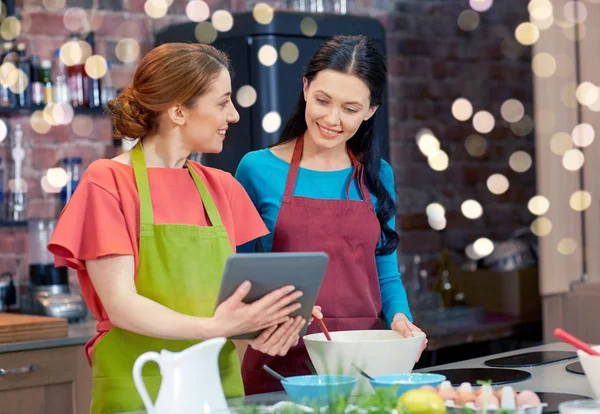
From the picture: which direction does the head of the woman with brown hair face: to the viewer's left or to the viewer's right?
to the viewer's right

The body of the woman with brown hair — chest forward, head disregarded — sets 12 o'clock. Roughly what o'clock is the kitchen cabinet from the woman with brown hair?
The kitchen cabinet is roughly at 7 o'clock from the woman with brown hair.

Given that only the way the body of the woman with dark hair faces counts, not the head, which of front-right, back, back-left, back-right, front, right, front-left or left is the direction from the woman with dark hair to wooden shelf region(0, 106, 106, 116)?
back-right

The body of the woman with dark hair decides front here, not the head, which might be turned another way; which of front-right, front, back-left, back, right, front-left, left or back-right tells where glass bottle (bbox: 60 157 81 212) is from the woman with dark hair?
back-right

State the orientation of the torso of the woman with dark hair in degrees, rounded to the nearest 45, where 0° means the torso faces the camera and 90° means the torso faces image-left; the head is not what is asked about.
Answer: approximately 0°

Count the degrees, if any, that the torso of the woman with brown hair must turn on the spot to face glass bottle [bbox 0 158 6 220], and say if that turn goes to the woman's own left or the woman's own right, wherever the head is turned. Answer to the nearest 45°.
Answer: approximately 135° to the woman's own left

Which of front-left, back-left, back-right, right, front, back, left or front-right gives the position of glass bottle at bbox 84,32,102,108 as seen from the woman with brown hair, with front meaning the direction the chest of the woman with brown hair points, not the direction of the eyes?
back-left

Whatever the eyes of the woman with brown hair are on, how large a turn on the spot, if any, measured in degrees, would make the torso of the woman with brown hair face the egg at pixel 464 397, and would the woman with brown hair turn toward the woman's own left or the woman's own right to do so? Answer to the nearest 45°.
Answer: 0° — they already face it

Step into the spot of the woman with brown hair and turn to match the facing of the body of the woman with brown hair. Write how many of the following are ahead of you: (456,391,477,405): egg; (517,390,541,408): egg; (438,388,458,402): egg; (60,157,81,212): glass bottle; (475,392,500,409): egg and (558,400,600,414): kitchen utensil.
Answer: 5

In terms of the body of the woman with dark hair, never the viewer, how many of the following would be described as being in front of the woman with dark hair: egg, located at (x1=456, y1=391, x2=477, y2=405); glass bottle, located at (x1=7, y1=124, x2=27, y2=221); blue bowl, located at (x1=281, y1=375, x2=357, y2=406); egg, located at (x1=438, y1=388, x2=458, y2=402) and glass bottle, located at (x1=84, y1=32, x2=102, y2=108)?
3

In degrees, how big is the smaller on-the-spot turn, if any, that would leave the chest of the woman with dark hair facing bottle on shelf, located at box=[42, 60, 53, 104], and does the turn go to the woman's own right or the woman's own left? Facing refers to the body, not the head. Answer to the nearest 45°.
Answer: approximately 135° to the woman's own right

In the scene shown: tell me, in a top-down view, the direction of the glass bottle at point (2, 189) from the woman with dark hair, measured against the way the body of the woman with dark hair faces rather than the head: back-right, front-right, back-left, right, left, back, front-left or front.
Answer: back-right

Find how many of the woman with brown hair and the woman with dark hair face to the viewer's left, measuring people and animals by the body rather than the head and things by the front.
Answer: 0

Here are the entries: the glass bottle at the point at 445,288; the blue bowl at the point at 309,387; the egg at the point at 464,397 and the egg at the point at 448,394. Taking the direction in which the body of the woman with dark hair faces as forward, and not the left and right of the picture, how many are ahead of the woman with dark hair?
3
